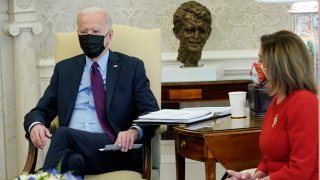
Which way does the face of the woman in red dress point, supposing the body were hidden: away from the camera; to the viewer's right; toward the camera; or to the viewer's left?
to the viewer's left

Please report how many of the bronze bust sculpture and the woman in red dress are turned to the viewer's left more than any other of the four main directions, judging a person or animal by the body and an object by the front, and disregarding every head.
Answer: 1

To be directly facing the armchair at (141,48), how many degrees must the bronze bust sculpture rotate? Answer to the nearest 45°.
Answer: approximately 90° to its right

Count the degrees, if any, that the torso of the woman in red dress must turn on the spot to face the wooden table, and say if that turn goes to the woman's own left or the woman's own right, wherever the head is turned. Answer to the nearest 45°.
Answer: approximately 45° to the woman's own right

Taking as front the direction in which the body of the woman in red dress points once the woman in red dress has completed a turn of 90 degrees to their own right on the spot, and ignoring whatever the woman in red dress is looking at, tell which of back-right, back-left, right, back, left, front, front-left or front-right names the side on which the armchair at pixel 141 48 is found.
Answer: front-left

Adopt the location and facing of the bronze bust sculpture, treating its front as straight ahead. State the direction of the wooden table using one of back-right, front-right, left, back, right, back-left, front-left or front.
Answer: front-right

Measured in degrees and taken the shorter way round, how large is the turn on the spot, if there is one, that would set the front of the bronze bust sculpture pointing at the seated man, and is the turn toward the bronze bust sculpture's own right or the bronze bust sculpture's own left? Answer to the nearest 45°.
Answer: approximately 90° to the bronze bust sculpture's own right

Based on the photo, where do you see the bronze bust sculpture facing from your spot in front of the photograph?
facing the viewer and to the right of the viewer

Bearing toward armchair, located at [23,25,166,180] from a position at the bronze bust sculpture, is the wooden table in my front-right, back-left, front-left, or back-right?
front-left

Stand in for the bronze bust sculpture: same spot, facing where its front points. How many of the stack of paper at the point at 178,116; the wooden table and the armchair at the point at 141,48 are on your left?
0

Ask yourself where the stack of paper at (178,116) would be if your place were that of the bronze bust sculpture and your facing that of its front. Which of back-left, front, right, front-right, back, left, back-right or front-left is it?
front-right

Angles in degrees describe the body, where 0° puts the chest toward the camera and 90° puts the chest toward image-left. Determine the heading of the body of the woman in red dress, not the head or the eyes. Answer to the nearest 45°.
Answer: approximately 90°
